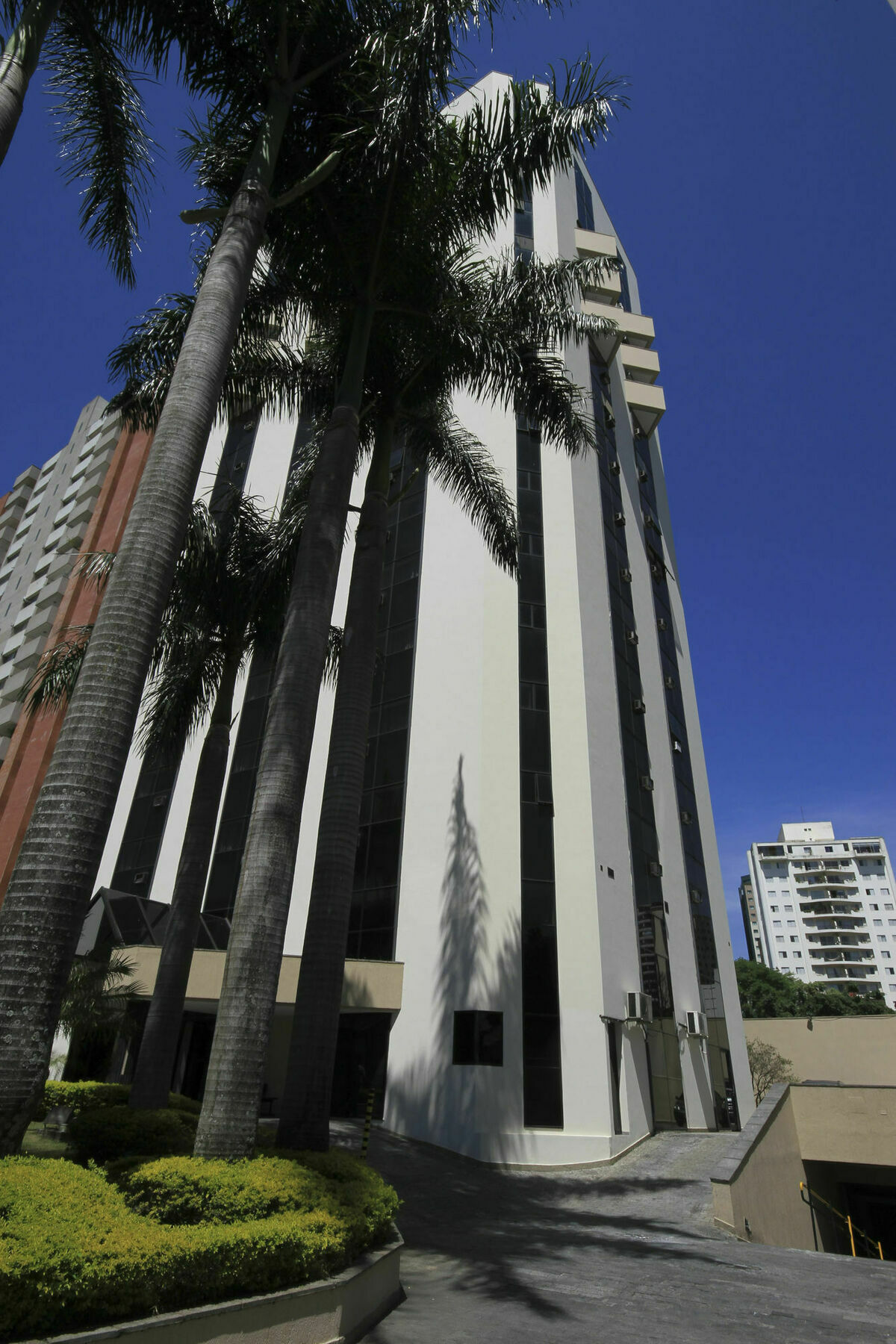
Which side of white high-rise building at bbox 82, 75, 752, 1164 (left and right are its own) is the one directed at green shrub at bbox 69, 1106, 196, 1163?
front

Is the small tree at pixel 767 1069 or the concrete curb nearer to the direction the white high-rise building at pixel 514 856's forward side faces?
the concrete curb

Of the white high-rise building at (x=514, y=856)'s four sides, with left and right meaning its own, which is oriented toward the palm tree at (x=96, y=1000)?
front

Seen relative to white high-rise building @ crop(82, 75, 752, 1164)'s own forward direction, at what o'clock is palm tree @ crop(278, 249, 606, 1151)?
The palm tree is roughly at 11 o'clock from the white high-rise building.

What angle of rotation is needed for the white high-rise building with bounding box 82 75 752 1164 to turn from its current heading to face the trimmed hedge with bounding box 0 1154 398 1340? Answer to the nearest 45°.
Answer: approximately 45° to its left

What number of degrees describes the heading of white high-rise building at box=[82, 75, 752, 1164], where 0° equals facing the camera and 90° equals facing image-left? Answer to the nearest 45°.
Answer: approximately 45°

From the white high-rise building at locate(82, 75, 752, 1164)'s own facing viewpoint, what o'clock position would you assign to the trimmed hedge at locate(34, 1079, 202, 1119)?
The trimmed hedge is roughly at 12 o'clock from the white high-rise building.

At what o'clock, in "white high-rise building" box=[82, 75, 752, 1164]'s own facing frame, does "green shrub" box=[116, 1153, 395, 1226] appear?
The green shrub is roughly at 11 o'clock from the white high-rise building.

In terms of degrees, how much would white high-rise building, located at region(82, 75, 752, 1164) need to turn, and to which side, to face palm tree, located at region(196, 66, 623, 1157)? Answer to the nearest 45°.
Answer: approximately 45° to its left

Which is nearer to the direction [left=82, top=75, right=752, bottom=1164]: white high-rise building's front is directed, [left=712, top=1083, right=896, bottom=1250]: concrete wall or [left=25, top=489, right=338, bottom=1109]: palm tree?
the palm tree
